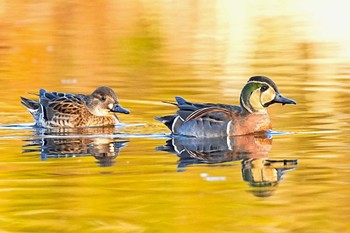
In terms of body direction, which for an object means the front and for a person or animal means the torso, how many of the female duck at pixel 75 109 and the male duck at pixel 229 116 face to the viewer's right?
2

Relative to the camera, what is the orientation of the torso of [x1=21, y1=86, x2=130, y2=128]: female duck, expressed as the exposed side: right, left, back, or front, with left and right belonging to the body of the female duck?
right

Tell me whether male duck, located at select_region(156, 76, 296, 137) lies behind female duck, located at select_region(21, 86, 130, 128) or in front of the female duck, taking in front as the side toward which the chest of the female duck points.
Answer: in front

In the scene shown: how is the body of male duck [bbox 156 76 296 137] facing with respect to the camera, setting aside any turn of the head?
to the viewer's right
